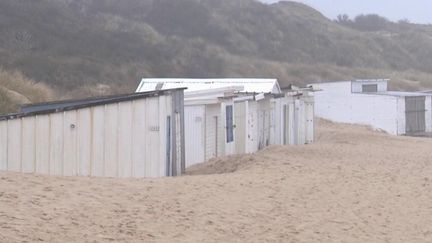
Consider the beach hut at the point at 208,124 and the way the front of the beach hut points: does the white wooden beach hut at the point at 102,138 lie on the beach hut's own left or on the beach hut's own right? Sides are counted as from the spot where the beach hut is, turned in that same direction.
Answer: on the beach hut's own right

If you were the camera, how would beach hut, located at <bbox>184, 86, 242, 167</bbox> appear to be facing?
facing the viewer and to the right of the viewer
